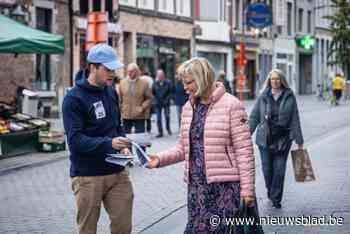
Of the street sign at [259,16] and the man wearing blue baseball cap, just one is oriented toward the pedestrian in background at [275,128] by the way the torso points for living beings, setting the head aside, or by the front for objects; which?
the street sign

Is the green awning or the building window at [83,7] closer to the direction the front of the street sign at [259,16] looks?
the green awning

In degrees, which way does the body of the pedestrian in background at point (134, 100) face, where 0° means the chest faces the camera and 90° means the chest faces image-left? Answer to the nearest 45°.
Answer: approximately 0°

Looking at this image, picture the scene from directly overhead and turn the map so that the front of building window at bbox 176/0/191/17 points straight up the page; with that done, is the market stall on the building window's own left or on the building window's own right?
on the building window's own right

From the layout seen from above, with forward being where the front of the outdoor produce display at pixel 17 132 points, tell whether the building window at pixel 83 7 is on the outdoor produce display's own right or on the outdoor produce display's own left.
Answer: on the outdoor produce display's own left

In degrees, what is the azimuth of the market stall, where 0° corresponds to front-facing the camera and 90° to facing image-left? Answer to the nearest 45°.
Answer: approximately 315°

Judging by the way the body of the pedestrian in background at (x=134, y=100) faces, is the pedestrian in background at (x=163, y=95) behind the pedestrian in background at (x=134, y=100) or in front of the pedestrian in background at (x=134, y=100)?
behind

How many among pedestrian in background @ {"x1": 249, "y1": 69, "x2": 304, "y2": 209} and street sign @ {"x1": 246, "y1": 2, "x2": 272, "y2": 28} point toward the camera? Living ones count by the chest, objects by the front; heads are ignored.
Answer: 2

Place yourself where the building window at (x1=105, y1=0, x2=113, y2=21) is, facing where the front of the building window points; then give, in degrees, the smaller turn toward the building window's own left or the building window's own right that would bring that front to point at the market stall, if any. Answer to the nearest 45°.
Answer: approximately 45° to the building window's own right
